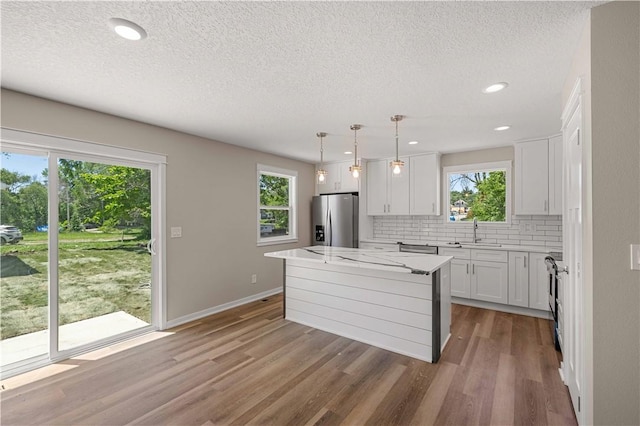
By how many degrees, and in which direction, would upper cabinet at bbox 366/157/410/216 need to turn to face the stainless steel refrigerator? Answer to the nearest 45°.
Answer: approximately 90° to its right

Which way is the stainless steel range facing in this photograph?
to the viewer's left

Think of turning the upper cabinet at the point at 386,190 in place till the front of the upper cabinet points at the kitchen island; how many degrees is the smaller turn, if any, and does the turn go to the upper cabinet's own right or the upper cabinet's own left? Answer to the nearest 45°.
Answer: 0° — it already faces it

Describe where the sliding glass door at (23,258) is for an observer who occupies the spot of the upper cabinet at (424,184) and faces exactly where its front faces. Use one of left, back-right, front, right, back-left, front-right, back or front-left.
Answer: front-right

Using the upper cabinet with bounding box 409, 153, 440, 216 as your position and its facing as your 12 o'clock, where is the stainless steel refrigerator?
The stainless steel refrigerator is roughly at 3 o'clock from the upper cabinet.

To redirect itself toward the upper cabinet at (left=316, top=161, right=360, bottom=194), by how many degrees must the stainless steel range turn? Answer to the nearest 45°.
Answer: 0° — it already faces it

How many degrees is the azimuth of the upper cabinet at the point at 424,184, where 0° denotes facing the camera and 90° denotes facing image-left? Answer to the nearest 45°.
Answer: approximately 0°

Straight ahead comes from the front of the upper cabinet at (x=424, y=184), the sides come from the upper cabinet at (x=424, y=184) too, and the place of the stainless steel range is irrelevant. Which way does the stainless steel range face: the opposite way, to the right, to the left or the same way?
to the right

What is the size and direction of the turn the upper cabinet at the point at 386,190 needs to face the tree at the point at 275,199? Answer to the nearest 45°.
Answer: approximately 90° to its right
